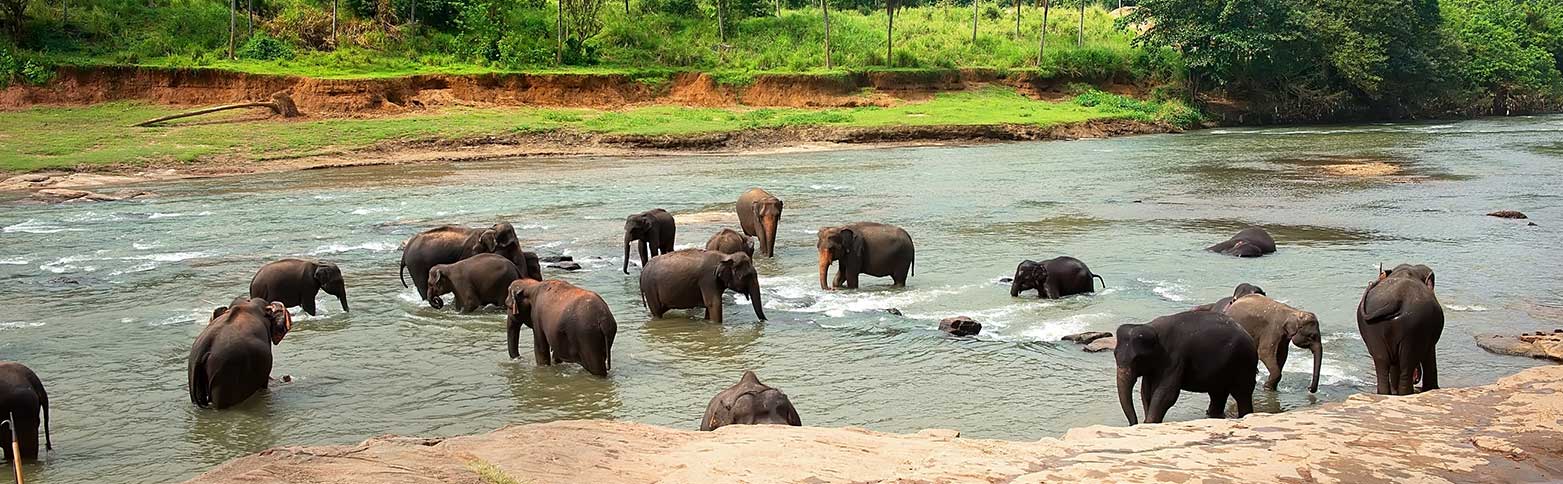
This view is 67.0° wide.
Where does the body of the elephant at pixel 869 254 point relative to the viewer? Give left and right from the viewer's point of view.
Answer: facing to the left of the viewer

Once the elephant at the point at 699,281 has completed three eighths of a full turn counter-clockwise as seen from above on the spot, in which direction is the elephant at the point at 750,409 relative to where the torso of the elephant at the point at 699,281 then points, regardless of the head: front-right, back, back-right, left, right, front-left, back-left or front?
back-left

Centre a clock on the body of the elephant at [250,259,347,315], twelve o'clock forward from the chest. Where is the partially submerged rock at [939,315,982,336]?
The partially submerged rock is roughly at 1 o'clock from the elephant.

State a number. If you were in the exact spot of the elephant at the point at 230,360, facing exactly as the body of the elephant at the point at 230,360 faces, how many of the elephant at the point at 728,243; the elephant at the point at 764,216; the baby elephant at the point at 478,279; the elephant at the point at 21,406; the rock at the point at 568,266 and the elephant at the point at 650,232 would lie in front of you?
5

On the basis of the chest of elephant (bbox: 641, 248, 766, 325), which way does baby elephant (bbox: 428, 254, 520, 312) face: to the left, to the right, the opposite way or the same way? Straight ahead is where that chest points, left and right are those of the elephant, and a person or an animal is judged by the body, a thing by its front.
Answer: the opposite way

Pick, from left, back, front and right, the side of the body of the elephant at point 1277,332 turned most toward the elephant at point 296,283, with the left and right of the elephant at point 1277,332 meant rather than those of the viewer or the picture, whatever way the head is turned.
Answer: back

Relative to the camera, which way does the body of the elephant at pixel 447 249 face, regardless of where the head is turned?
to the viewer's right

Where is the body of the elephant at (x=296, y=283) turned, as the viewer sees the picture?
to the viewer's right

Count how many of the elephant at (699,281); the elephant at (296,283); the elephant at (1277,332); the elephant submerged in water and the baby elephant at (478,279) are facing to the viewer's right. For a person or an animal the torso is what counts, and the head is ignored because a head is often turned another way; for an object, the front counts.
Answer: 3

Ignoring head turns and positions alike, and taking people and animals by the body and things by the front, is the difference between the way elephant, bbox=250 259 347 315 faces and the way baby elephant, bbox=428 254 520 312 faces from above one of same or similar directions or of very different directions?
very different directions

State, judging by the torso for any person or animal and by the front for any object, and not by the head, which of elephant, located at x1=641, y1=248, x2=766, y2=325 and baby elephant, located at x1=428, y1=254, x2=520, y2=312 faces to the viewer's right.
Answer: the elephant
